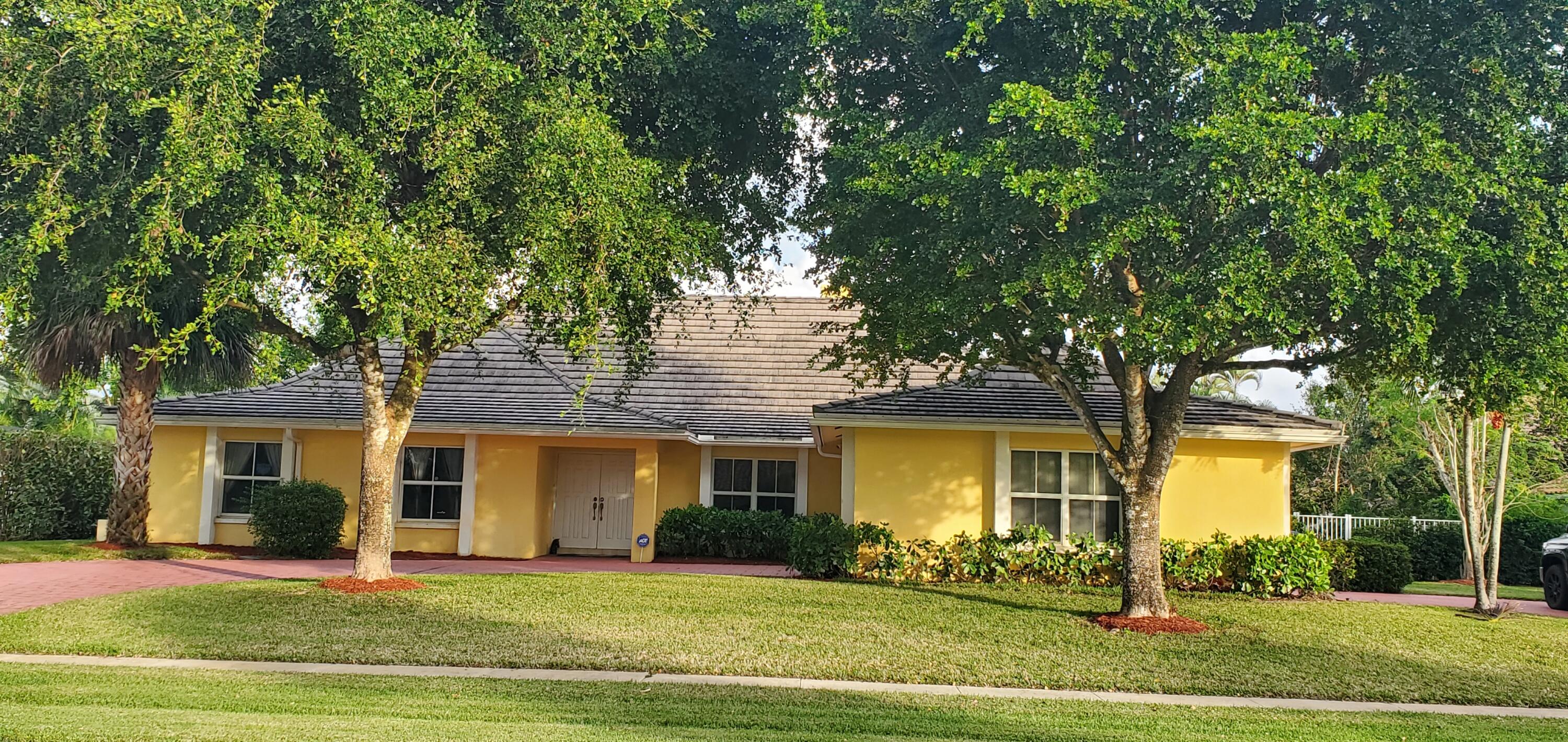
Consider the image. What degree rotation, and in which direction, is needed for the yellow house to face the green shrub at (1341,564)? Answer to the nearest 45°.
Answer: approximately 90° to its left

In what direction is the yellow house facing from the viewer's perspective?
toward the camera

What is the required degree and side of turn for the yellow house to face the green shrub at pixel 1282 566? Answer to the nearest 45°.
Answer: approximately 45° to its left

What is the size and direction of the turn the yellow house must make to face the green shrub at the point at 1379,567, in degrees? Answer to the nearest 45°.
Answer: approximately 90° to its left

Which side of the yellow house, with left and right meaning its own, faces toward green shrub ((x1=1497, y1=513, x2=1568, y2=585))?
left

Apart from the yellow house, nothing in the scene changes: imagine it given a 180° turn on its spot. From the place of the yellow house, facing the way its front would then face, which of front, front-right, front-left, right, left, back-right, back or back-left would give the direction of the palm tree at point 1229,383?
front-right

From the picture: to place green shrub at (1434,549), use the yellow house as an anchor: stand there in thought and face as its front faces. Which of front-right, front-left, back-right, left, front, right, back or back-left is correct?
left

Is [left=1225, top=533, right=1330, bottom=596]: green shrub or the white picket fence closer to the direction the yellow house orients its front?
the green shrub

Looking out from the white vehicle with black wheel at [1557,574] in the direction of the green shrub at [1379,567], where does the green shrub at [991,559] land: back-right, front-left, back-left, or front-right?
front-left

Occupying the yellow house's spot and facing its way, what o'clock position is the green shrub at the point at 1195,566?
The green shrub is roughly at 10 o'clock from the yellow house.

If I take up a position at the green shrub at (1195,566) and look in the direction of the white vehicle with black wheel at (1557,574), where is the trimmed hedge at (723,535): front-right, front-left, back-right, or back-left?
back-left

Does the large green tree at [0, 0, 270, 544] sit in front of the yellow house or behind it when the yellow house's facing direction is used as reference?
in front

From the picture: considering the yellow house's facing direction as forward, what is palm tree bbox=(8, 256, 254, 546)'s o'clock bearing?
The palm tree is roughly at 3 o'clock from the yellow house.
